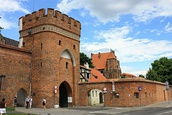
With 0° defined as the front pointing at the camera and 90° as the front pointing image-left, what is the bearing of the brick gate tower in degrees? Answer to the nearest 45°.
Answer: approximately 315°

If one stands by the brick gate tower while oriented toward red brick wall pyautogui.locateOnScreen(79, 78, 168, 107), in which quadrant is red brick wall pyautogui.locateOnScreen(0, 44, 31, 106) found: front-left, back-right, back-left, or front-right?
back-right

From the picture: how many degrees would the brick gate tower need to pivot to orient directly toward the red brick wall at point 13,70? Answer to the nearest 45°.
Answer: approximately 90° to its right

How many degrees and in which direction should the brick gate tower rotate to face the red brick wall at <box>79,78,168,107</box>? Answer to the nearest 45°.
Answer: approximately 45° to its left
